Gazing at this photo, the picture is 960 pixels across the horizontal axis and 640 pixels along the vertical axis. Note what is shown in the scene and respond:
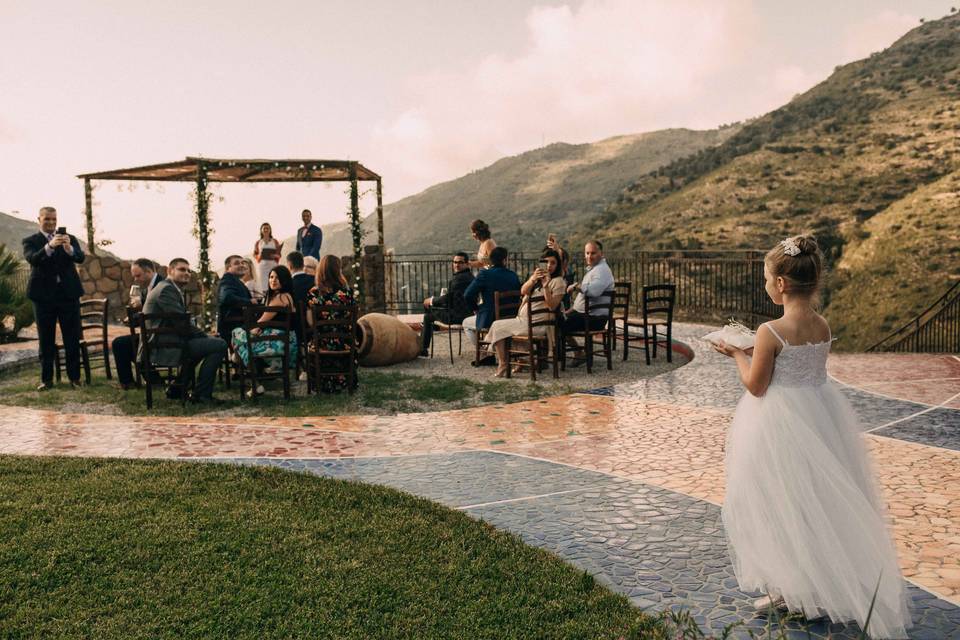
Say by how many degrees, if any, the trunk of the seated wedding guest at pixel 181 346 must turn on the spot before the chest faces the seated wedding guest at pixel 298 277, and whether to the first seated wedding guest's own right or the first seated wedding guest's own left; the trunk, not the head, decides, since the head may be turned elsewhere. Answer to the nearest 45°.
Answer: approximately 45° to the first seated wedding guest's own left

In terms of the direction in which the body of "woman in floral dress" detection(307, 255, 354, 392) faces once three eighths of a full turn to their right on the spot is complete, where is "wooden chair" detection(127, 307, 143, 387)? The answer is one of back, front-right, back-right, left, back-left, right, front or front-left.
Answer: back-right

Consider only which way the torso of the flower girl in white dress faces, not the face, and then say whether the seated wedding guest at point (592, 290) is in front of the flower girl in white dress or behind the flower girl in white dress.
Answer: in front

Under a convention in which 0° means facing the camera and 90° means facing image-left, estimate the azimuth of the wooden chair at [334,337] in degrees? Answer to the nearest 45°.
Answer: approximately 180°

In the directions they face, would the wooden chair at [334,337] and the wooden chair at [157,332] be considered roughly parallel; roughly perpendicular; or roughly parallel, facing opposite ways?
roughly parallel

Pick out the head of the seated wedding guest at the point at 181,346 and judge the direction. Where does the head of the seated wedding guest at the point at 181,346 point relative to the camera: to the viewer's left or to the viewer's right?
to the viewer's right

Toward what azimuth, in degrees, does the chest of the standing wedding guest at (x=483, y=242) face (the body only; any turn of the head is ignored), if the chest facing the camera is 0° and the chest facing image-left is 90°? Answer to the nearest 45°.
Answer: approximately 90°

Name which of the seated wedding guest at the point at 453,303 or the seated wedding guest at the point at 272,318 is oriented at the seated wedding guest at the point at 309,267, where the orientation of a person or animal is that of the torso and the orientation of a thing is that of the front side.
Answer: the seated wedding guest at the point at 453,303

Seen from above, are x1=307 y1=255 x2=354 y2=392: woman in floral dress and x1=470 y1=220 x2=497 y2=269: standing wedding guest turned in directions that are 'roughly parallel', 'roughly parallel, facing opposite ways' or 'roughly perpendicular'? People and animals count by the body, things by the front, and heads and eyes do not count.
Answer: roughly perpendicular
